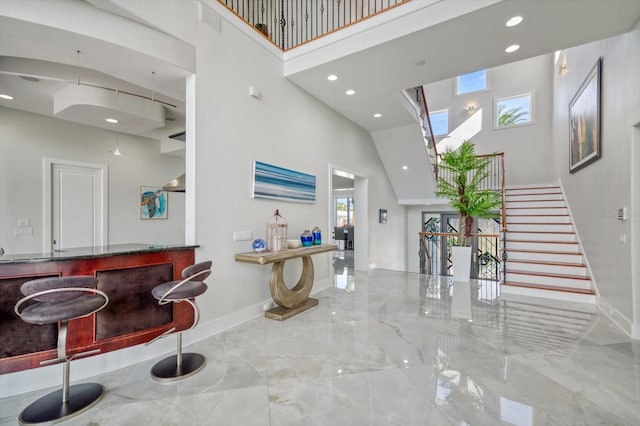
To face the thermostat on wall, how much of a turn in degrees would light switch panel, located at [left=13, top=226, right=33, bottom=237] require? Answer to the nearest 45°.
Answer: approximately 45° to its left

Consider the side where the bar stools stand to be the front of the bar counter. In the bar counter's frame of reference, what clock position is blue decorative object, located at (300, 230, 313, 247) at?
The blue decorative object is roughly at 10 o'clock from the bar counter.

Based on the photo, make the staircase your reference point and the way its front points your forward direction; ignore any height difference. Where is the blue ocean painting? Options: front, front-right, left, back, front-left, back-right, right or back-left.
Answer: front-right

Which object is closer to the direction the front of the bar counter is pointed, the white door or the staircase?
the staircase

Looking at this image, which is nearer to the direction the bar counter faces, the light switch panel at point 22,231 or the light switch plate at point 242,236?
the light switch plate

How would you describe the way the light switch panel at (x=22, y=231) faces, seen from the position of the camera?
facing the viewer

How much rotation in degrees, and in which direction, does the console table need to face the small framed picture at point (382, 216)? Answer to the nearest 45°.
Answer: approximately 90° to its left

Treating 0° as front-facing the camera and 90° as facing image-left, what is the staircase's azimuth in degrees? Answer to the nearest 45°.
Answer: approximately 0°

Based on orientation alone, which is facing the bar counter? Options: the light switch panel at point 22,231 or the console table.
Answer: the light switch panel

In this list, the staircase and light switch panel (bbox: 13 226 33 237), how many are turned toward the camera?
2

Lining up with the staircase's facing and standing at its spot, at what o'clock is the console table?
The console table is roughly at 1 o'clock from the staircase.

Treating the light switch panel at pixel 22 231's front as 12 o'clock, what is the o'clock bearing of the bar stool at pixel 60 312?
The bar stool is roughly at 12 o'clock from the light switch panel.

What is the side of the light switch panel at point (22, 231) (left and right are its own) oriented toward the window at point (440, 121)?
left

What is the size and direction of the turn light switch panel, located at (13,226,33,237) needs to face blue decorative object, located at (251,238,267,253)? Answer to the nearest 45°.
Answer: approximately 45° to its left

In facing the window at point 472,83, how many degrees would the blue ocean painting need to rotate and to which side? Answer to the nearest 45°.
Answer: approximately 90° to its left

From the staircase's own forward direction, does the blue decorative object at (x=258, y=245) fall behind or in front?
in front
